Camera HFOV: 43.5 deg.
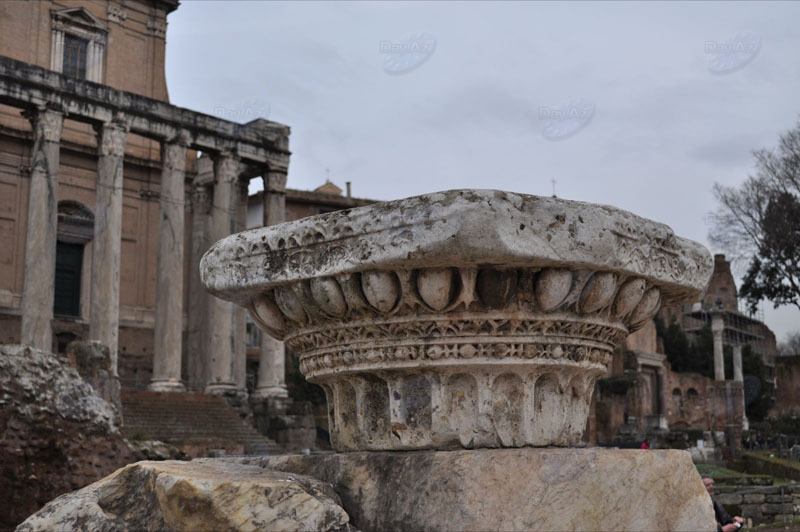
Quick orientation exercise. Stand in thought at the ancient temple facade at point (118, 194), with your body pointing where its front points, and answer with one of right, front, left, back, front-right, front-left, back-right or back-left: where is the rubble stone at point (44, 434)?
front-right

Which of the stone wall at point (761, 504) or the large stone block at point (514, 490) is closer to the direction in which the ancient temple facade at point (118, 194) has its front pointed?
the stone wall

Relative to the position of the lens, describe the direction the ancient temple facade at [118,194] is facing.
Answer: facing the viewer and to the right of the viewer

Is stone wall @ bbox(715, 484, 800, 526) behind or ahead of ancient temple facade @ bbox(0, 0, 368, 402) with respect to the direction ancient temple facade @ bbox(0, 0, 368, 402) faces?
ahead

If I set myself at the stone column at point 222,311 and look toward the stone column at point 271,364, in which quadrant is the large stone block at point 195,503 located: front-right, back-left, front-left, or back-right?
back-right

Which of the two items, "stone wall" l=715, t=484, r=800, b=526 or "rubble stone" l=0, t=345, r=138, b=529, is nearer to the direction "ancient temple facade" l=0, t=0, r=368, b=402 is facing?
the stone wall

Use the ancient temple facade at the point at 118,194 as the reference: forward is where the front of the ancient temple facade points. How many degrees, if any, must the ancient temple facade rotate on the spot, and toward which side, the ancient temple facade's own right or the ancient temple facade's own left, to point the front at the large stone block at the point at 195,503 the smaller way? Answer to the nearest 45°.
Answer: approximately 45° to the ancient temple facade's own right

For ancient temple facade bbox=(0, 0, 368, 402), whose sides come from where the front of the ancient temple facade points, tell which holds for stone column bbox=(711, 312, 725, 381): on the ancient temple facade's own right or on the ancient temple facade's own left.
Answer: on the ancient temple facade's own left

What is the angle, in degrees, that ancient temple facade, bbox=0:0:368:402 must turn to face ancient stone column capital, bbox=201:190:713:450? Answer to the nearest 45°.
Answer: approximately 45° to its right
